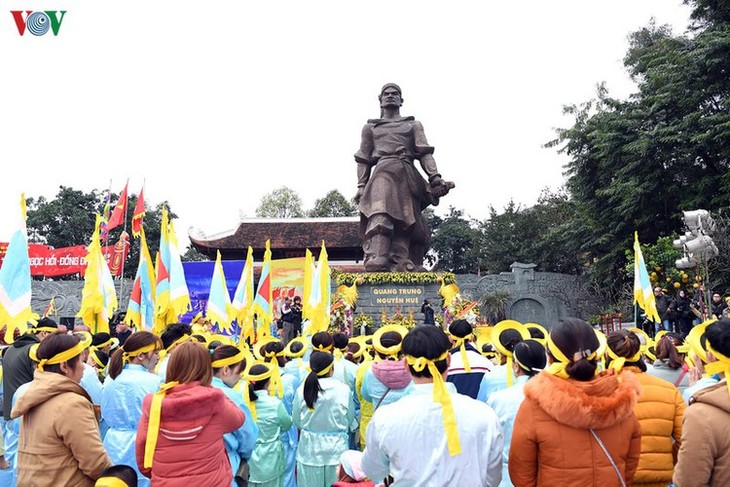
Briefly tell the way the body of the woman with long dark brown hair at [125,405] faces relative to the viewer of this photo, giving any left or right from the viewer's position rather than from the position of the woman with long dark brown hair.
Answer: facing away from the viewer and to the right of the viewer

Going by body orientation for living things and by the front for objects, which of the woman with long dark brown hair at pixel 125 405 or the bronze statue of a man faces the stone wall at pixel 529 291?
the woman with long dark brown hair

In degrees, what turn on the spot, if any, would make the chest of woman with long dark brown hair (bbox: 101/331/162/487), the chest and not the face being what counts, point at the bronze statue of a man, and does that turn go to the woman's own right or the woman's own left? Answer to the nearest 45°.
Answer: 0° — they already face it

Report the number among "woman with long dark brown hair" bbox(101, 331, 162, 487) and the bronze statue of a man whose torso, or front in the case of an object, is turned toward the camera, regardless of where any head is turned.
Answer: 1

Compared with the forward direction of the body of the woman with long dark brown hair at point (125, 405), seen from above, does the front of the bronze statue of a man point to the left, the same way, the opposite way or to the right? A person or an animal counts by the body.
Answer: the opposite way

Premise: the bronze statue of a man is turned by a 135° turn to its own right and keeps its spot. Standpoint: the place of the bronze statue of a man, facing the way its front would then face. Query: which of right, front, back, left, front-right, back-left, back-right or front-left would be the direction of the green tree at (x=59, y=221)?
front

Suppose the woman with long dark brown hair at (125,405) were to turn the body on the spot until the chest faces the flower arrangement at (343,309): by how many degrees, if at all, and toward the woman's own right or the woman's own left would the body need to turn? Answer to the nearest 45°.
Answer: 0° — they already face it

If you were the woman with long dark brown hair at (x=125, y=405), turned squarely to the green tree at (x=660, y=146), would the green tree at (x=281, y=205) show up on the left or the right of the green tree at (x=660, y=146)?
left
